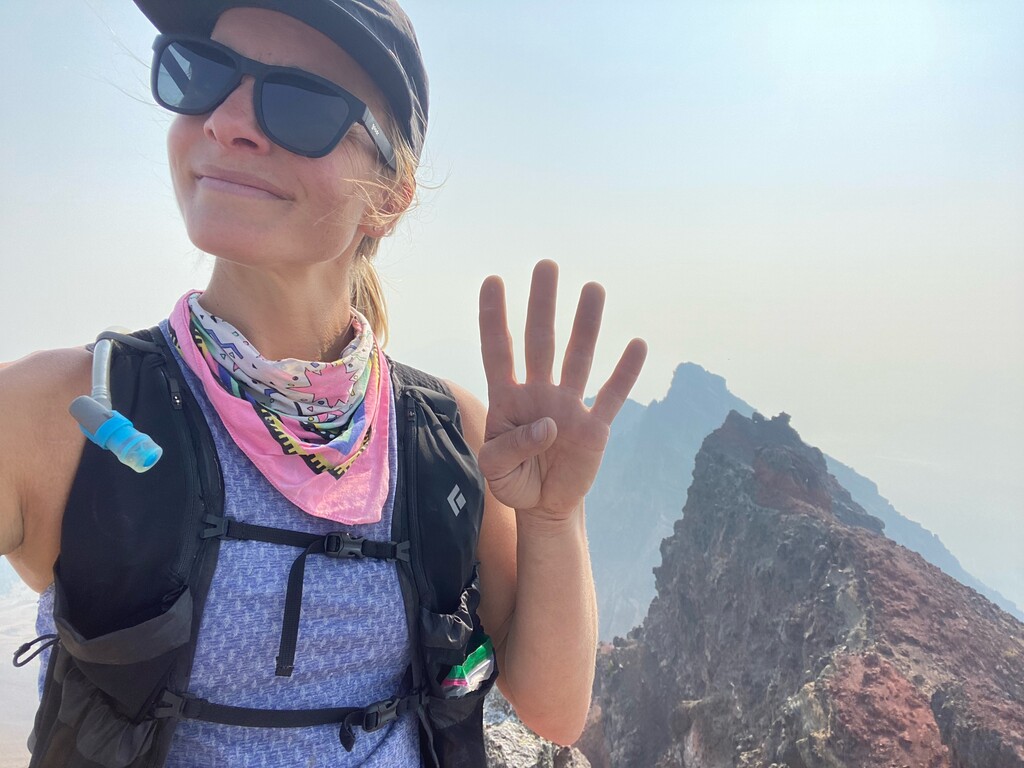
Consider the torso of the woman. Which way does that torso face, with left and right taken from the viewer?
facing the viewer

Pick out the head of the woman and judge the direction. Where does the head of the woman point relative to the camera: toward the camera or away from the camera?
toward the camera

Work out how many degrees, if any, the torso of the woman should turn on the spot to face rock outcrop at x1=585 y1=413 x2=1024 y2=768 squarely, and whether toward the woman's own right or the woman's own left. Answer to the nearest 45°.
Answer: approximately 135° to the woman's own left
